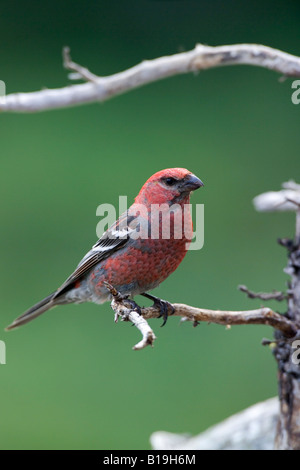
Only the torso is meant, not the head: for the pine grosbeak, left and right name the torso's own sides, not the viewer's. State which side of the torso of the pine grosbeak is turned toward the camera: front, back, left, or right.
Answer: right
